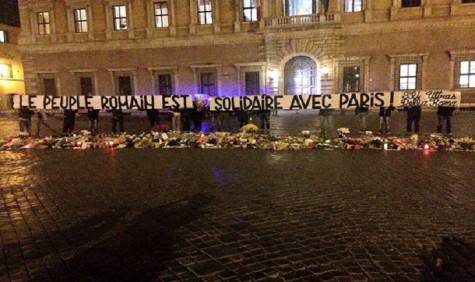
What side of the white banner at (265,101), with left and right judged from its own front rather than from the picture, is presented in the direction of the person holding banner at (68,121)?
right

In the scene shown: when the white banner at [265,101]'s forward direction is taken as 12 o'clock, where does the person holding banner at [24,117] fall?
The person holding banner is roughly at 3 o'clock from the white banner.

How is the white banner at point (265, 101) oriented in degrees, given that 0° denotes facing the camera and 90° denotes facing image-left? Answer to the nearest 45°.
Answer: approximately 0°

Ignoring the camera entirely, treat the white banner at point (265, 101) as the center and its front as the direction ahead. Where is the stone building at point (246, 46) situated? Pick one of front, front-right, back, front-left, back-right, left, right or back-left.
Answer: back

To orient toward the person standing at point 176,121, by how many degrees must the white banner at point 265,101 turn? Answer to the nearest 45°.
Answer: approximately 90° to its right

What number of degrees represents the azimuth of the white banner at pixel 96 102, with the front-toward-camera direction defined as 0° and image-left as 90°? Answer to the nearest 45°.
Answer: approximately 0°

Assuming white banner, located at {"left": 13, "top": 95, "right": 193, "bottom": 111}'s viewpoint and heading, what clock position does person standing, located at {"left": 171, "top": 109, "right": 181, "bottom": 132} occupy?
The person standing is roughly at 10 o'clock from the white banner.

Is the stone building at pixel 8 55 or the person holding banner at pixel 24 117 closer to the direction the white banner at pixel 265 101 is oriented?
the person holding banner
